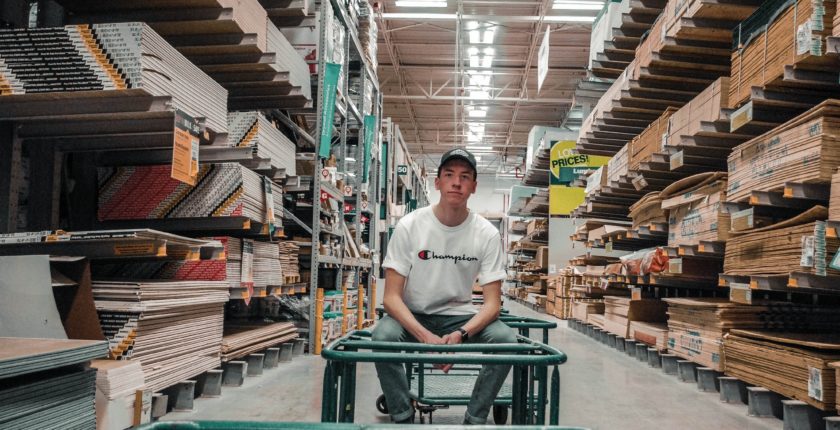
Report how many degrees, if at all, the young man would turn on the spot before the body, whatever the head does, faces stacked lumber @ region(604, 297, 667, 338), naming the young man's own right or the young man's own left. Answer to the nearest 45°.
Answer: approximately 135° to the young man's own left

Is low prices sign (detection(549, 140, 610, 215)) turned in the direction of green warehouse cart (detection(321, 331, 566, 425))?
yes

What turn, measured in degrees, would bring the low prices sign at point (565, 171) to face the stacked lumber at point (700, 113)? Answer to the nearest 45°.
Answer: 0° — it already faces it

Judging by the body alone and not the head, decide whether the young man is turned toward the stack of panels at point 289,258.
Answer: no

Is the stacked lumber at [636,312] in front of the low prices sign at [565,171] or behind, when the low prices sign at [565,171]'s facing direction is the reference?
in front

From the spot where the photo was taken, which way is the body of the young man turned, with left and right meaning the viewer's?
facing the viewer

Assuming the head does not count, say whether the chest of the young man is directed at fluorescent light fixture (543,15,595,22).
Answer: no

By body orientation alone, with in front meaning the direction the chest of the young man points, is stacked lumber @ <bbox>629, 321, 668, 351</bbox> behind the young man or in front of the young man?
behind

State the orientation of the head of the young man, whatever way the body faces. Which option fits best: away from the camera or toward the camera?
toward the camera

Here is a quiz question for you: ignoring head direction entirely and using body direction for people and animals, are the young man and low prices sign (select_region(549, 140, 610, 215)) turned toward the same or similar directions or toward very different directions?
same or similar directions

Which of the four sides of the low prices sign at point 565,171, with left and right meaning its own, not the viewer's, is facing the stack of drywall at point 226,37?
front

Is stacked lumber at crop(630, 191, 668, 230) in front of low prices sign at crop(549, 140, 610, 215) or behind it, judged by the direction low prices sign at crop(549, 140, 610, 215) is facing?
in front

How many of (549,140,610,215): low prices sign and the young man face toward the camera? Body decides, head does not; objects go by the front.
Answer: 2

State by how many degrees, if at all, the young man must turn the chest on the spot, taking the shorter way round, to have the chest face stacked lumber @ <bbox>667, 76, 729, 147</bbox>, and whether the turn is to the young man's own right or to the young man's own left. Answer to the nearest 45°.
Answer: approximately 135° to the young man's own left

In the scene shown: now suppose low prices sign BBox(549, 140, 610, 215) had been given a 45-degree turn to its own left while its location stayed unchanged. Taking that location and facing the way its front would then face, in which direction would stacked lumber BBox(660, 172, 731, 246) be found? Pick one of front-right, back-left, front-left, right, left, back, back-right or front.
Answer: front-right

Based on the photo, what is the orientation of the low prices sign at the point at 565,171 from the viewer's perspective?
toward the camera

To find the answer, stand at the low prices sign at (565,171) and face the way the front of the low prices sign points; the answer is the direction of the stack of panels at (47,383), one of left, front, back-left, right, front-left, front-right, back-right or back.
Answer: front
